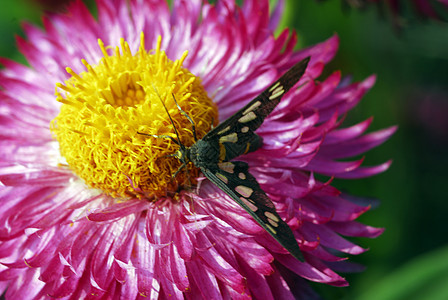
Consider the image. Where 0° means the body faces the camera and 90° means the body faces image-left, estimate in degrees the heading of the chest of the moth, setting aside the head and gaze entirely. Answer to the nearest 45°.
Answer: approximately 90°

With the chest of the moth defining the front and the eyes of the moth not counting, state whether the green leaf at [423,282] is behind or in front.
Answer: behind
